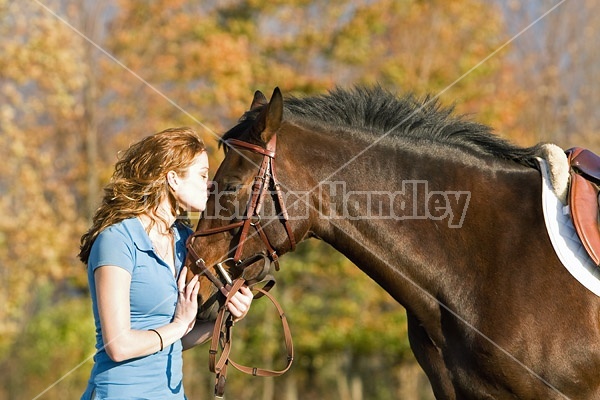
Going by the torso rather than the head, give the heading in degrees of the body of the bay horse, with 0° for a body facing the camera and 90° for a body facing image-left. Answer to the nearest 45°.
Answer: approximately 90°

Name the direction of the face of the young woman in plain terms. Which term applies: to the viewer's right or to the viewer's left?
to the viewer's right

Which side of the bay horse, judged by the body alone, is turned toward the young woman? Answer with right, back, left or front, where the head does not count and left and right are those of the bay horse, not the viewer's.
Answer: front
